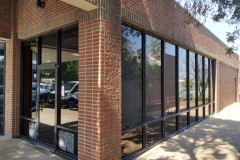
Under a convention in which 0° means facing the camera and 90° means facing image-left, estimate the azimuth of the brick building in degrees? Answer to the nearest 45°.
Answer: approximately 45°
